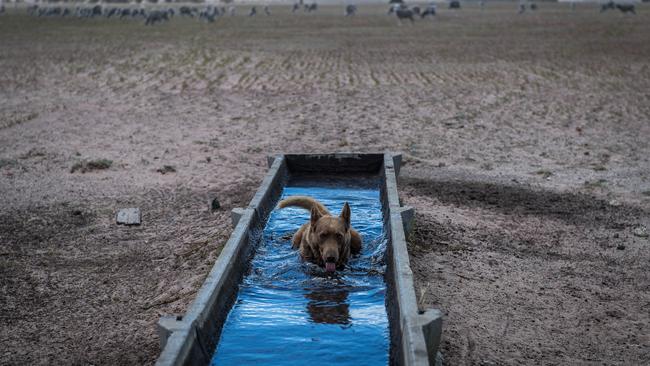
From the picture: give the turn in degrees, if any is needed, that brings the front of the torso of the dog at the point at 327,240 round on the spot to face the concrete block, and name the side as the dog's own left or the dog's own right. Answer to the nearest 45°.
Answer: approximately 135° to the dog's own right

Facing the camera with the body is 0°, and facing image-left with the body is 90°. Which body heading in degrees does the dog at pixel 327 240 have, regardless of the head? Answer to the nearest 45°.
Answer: approximately 0°
